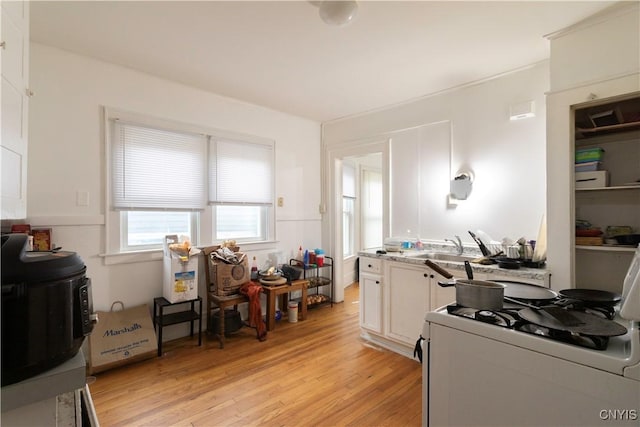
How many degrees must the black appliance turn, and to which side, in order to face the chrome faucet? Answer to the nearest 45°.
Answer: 0° — it already faces it

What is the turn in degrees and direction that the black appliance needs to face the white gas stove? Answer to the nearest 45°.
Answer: approximately 45° to its right

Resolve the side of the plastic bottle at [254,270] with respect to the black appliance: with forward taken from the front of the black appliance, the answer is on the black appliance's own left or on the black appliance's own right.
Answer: on the black appliance's own left

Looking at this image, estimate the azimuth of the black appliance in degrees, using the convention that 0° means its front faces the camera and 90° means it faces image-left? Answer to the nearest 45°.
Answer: approximately 270°

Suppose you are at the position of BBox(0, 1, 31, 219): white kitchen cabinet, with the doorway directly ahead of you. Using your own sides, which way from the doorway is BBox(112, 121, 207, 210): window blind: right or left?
left

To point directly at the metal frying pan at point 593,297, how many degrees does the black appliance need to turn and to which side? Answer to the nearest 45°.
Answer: approximately 45° to its right

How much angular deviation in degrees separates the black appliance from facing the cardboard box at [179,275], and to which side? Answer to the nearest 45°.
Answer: approximately 45° to its left

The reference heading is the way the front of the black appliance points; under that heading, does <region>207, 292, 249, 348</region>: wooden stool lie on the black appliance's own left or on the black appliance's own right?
on the black appliance's own left

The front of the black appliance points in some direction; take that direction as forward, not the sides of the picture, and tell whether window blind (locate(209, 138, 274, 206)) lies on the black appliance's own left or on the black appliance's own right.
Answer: on the black appliance's own left

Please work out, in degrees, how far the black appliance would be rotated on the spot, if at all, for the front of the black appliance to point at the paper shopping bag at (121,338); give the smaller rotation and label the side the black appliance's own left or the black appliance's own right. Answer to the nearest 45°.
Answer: approximately 90° to the black appliance's own left

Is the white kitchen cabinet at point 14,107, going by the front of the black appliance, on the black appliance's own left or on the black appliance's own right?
on the black appliance's own left
